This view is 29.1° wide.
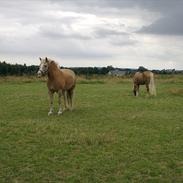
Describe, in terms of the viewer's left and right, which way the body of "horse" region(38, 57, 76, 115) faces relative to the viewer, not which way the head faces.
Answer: facing the viewer and to the left of the viewer
